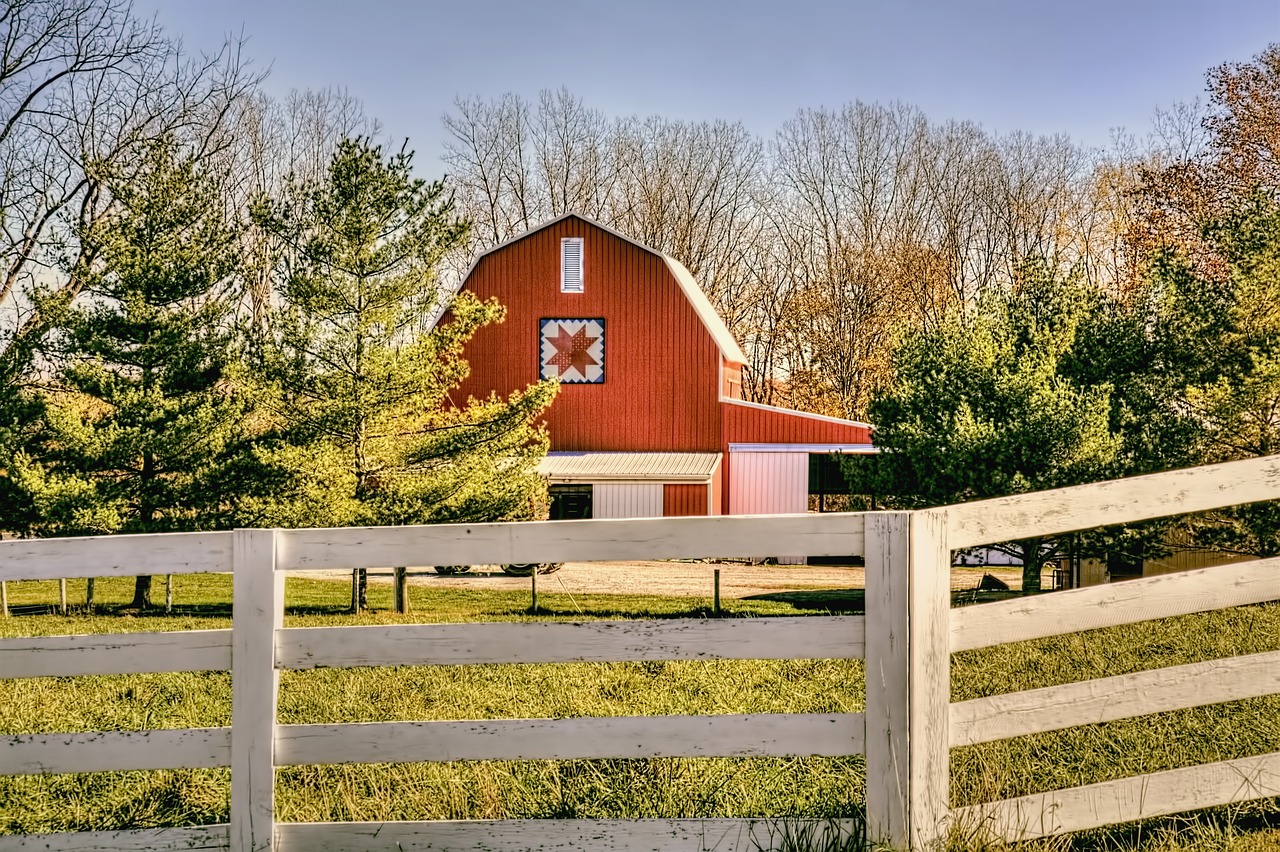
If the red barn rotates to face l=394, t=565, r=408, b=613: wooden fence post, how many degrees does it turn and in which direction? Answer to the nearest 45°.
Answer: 0° — it already faces it

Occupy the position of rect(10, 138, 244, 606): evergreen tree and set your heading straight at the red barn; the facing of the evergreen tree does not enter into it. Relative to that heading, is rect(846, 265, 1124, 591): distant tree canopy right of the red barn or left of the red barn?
right

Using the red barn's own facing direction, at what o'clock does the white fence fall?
The white fence is roughly at 12 o'clock from the red barn.

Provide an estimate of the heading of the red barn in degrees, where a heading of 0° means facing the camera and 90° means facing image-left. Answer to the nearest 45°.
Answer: approximately 0°

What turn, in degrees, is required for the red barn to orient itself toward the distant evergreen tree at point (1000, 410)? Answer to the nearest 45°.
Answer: approximately 45° to its left

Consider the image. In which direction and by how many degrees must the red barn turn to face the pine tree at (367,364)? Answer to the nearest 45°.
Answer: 0° — it already faces it
